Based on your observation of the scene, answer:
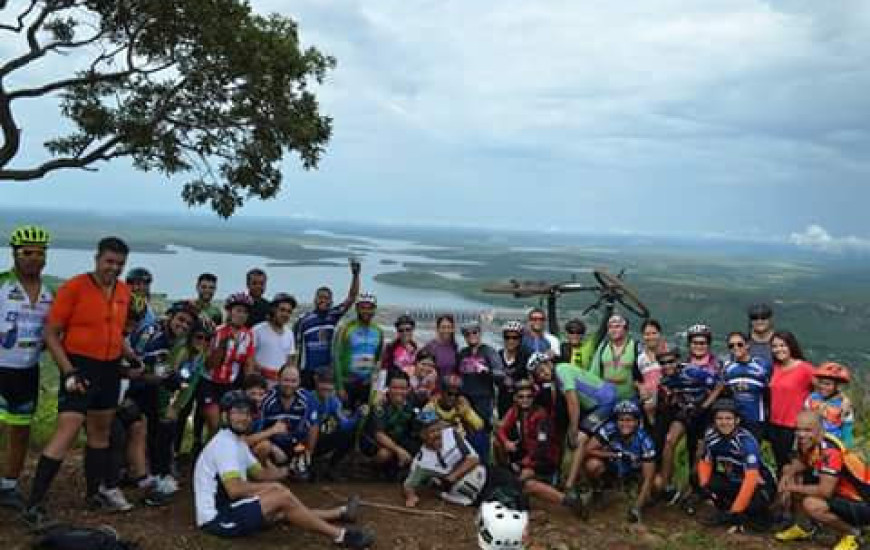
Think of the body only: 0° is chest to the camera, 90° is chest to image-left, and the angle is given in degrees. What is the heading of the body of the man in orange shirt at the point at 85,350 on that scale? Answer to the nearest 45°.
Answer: approximately 315°

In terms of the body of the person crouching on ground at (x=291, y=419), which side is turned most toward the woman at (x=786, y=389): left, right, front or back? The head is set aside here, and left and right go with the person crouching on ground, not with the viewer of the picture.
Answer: left

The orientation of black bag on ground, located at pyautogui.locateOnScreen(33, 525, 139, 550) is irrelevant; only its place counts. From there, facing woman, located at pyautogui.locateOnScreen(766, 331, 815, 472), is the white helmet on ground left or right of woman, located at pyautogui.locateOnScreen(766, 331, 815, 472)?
right

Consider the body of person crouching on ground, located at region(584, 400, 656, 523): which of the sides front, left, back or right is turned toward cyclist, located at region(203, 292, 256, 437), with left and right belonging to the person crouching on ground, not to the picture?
right

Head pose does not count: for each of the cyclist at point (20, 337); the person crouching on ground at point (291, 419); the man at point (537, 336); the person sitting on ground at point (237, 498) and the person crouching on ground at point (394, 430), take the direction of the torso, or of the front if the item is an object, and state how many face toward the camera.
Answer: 4

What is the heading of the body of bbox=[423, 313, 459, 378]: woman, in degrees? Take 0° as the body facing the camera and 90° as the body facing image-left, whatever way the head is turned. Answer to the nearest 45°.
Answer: approximately 0°

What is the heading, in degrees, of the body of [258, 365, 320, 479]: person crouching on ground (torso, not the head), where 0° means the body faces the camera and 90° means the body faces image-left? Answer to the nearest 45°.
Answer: approximately 0°

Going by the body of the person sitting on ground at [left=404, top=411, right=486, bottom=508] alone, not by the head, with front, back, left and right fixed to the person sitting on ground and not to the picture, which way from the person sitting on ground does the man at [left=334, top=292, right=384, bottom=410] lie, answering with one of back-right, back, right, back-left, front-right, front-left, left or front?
right
